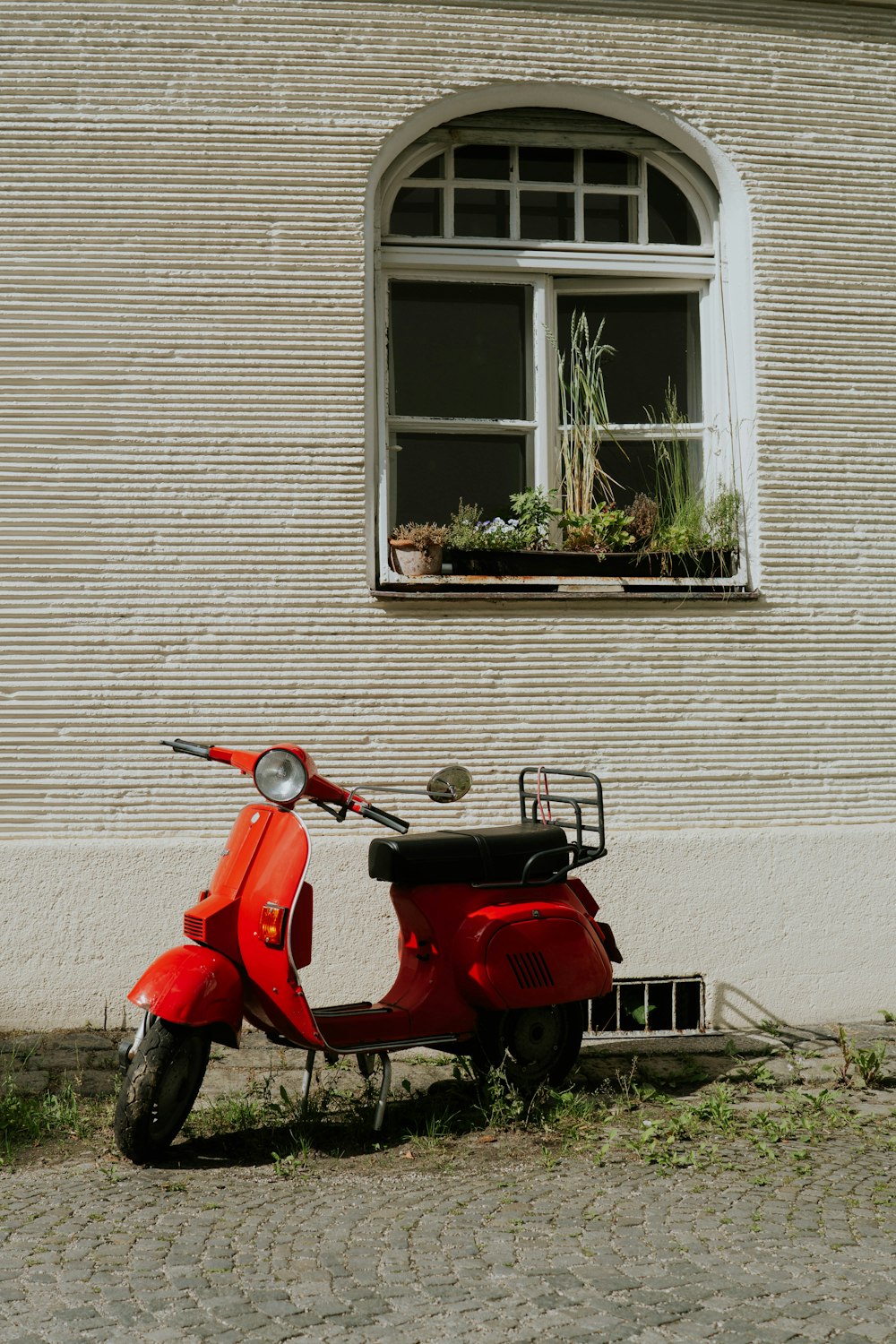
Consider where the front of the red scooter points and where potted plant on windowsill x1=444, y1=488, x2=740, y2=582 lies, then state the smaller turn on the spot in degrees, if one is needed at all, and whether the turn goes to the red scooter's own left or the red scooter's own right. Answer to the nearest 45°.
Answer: approximately 180°

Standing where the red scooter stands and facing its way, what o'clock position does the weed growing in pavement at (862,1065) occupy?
The weed growing in pavement is roughly at 7 o'clock from the red scooter.

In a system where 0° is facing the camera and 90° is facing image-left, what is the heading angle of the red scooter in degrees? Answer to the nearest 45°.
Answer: approximately 45°

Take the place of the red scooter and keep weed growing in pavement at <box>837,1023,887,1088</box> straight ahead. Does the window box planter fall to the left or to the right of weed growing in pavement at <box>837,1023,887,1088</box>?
left

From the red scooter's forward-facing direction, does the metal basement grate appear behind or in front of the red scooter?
behind
